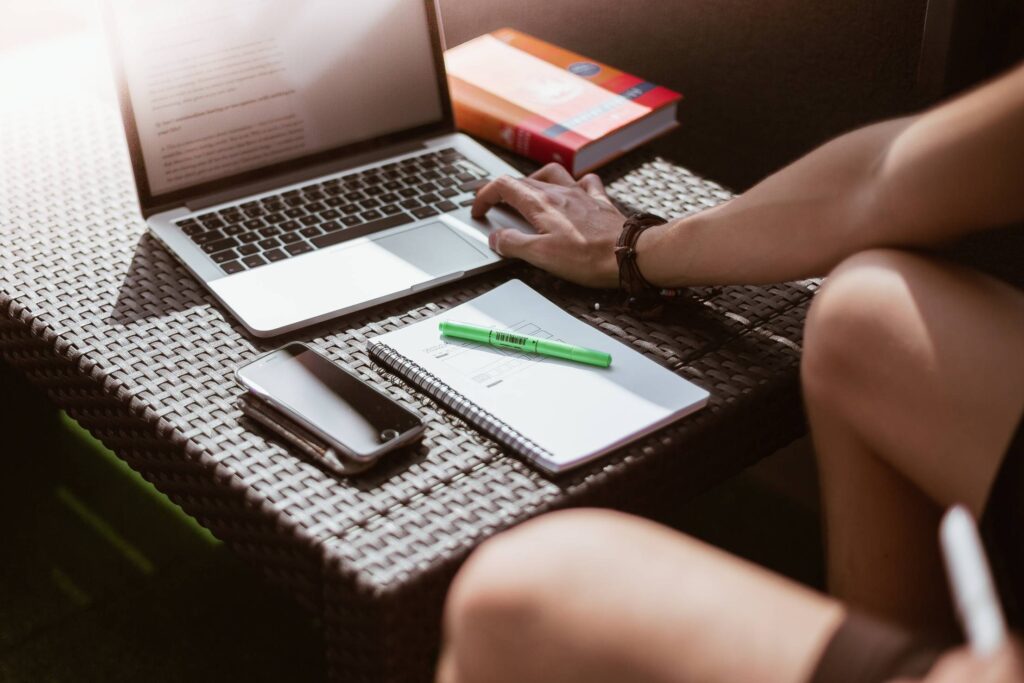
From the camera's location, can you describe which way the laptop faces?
facing the viewer and to the right of the viewer
